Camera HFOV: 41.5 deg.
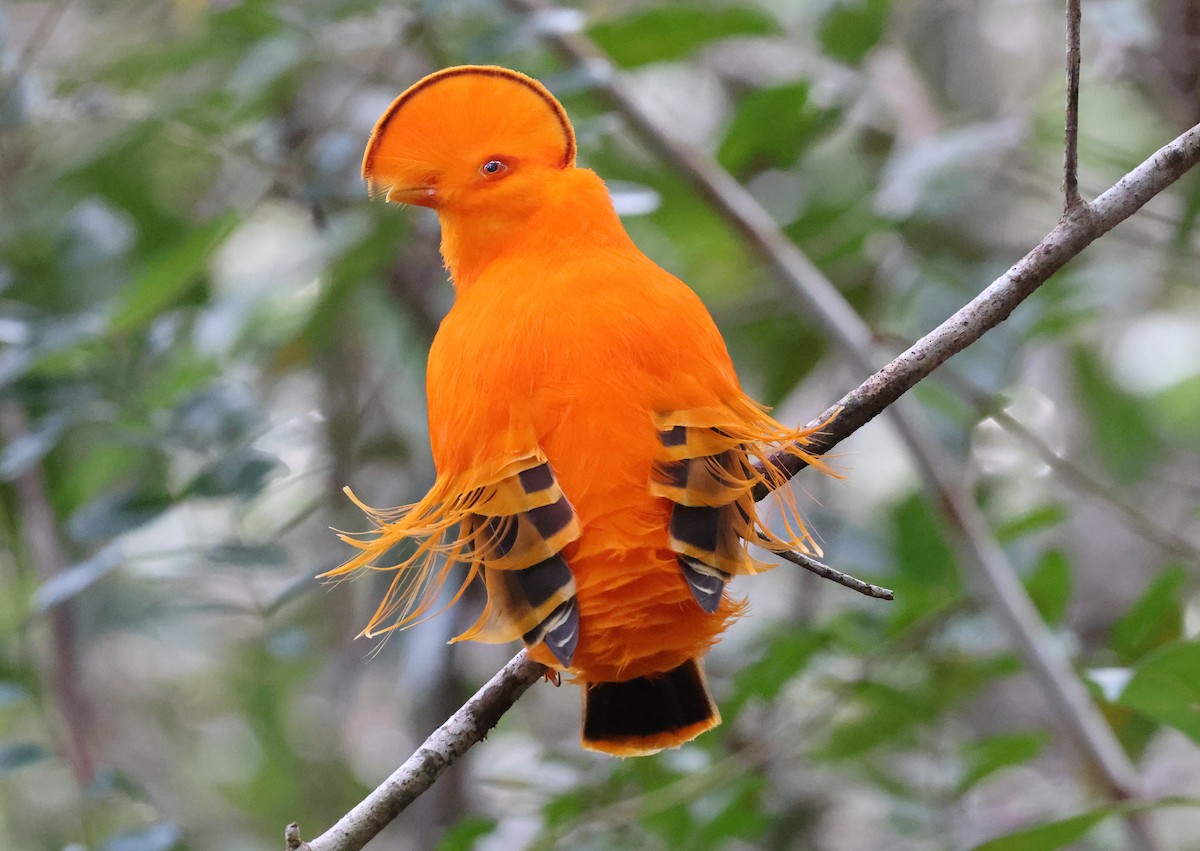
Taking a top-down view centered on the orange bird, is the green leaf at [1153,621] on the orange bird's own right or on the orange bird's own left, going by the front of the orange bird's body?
on the orange bird's own right

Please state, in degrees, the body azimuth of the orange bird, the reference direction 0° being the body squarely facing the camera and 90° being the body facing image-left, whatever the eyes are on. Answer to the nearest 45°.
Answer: approximately 135°

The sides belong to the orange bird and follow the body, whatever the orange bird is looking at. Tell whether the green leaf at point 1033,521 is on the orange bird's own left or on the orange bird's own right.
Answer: on the orange bird's own right
